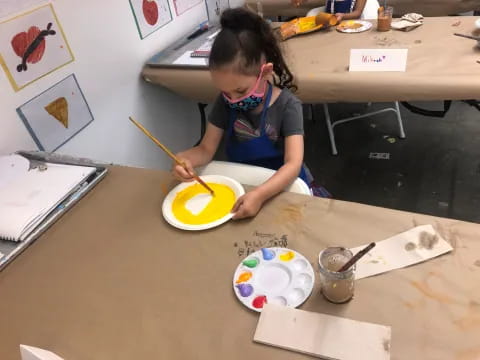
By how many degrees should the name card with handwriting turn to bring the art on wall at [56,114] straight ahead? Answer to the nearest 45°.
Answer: approximately 45° to its right

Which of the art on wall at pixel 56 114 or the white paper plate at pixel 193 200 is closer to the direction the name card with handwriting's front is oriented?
the white paper plate

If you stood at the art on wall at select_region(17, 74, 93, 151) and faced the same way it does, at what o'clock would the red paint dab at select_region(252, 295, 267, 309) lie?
The red paint dab is roughly at 1 o'clock from the art on wall.

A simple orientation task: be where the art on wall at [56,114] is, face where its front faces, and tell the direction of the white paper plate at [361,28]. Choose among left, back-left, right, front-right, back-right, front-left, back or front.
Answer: front-left

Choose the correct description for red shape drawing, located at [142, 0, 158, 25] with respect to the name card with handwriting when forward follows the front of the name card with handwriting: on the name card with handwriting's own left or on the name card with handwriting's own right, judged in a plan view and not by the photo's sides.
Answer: on the name card with handwriting's own right

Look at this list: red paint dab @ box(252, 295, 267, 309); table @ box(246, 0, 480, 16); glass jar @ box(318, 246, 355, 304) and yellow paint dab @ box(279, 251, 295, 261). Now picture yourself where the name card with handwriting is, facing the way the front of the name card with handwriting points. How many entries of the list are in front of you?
3

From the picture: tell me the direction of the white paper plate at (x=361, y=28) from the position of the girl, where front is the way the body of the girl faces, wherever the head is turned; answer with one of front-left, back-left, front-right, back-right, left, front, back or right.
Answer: back

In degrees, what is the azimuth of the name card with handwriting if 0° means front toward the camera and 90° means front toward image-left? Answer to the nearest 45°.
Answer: approximately 0°

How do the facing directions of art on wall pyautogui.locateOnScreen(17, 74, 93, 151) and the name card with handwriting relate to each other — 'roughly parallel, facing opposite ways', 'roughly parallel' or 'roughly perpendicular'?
roughly perpendicular
